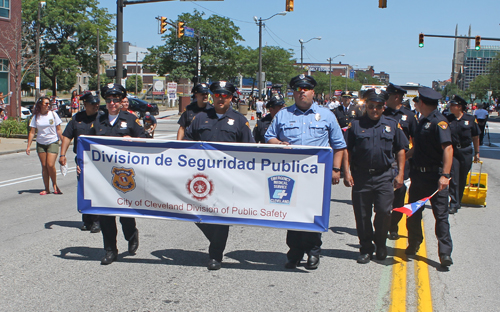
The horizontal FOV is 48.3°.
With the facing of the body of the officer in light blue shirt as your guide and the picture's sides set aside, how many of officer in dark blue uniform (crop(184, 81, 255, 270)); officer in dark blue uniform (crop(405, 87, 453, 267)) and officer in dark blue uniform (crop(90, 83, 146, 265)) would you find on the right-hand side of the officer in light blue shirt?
2

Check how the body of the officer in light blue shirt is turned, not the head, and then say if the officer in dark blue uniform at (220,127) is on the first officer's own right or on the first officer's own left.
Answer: on the first officer's own right

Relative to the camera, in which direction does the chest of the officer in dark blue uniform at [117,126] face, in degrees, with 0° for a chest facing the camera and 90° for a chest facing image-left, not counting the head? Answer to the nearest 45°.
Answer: approximately 0°

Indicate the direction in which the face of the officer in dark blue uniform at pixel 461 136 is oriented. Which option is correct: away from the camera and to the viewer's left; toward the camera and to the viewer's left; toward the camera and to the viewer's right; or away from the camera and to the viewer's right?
toward the camera and to the viewer's left

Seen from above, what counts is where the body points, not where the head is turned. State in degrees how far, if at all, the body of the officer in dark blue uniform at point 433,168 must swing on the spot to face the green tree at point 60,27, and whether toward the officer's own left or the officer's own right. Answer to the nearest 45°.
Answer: approximately 90° to the officer's own right

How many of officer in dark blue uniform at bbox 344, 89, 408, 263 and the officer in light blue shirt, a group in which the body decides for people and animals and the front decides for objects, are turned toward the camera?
2

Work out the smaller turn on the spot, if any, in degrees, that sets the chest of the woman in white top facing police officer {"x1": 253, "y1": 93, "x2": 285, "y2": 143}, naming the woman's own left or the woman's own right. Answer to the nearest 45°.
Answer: approximately 45° to the woman's own left

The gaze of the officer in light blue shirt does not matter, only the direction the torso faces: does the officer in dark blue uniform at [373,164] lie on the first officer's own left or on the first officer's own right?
on the first officer's own left
